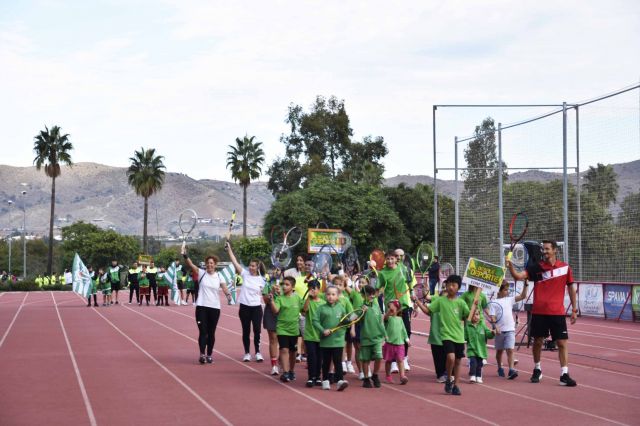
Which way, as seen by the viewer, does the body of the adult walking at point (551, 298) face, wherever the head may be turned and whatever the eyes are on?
toward the camera

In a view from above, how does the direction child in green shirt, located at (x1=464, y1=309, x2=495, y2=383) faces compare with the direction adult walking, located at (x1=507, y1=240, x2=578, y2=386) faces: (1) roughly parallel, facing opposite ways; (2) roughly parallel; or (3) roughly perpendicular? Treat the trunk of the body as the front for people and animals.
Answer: roughly parallel

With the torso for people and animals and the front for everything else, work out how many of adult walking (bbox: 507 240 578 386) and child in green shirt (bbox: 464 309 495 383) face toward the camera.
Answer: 2

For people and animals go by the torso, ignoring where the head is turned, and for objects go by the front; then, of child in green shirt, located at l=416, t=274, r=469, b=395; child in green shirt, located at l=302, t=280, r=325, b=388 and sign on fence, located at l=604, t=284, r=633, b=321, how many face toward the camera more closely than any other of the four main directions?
3

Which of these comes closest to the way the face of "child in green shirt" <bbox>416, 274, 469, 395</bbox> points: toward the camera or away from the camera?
toward the camera

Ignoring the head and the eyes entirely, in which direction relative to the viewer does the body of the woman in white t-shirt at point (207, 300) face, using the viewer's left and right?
facing the viewer

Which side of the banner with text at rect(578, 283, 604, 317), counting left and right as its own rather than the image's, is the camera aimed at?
front

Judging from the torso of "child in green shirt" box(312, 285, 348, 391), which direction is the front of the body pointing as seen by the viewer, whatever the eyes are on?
toward the camera

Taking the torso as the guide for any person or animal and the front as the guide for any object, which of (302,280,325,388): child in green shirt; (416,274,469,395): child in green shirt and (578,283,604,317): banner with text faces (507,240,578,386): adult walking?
the banner with text

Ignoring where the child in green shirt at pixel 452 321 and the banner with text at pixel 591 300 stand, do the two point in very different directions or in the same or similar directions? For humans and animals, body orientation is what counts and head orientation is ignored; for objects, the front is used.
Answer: same or similar directions
